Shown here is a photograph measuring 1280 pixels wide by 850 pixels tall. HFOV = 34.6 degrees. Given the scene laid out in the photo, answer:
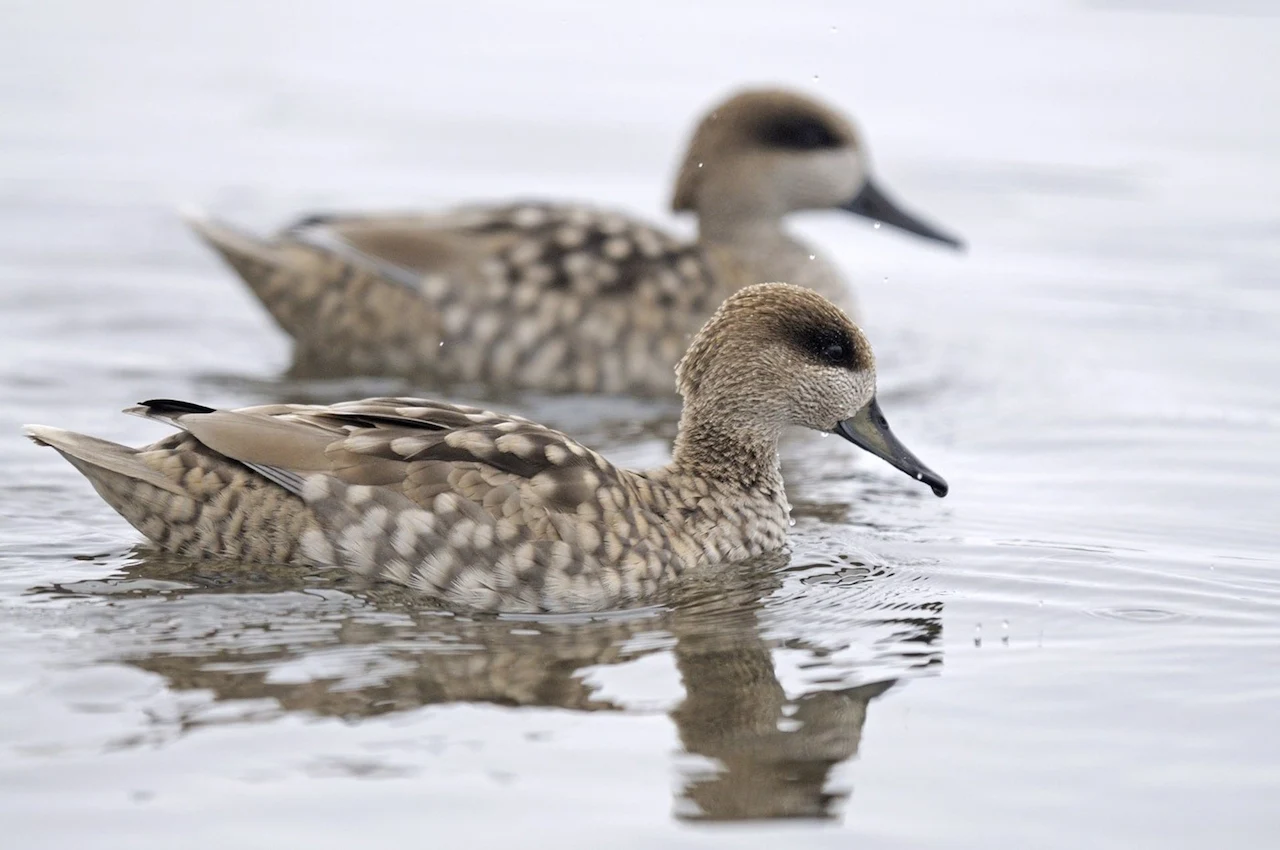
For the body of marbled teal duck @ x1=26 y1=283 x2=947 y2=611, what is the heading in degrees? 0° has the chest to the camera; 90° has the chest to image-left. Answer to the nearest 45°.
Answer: approximately 270°

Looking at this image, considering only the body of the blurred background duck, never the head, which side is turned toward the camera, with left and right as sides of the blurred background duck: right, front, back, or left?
right

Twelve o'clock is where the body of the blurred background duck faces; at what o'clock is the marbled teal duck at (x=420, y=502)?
The marbled teal duck is roughly at 3 o'clock from the blurred background duck.

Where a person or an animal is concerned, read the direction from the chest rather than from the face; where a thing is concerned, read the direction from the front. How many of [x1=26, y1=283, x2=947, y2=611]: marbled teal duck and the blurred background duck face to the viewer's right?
2

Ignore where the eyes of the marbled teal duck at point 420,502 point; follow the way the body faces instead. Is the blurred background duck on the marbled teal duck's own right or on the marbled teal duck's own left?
on the marbled teal duck's own left
